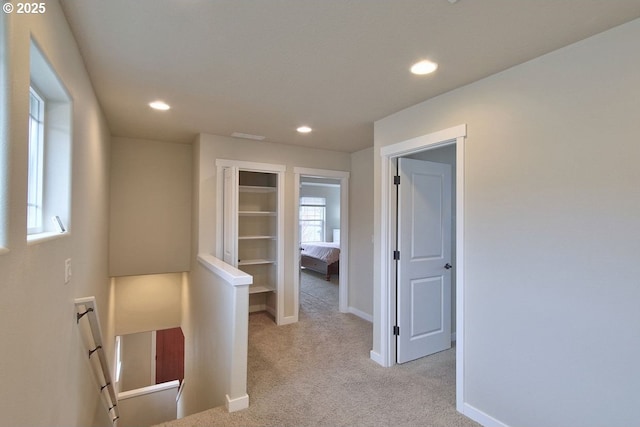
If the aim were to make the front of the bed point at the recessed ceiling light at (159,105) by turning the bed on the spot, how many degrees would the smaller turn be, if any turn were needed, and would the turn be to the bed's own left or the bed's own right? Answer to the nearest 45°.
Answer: approximately 45° to the bed's own left

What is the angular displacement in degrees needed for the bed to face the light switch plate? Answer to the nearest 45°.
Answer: approximately 45° to its left

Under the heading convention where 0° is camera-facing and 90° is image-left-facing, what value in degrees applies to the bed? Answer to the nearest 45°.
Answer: approximately 45°

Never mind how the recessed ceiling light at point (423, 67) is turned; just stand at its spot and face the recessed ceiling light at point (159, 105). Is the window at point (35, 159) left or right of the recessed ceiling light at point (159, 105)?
left

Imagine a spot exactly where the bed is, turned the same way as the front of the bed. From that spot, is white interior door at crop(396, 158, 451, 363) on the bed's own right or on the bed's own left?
on the bed's own left

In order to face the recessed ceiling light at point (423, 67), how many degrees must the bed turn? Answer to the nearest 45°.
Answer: approximately 45° to its left

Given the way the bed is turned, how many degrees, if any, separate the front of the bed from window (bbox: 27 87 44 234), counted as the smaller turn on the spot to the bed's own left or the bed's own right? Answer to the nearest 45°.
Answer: approximately 45° to the bed's own left

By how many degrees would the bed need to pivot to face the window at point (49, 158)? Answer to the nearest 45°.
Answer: approximately 45° to its left
